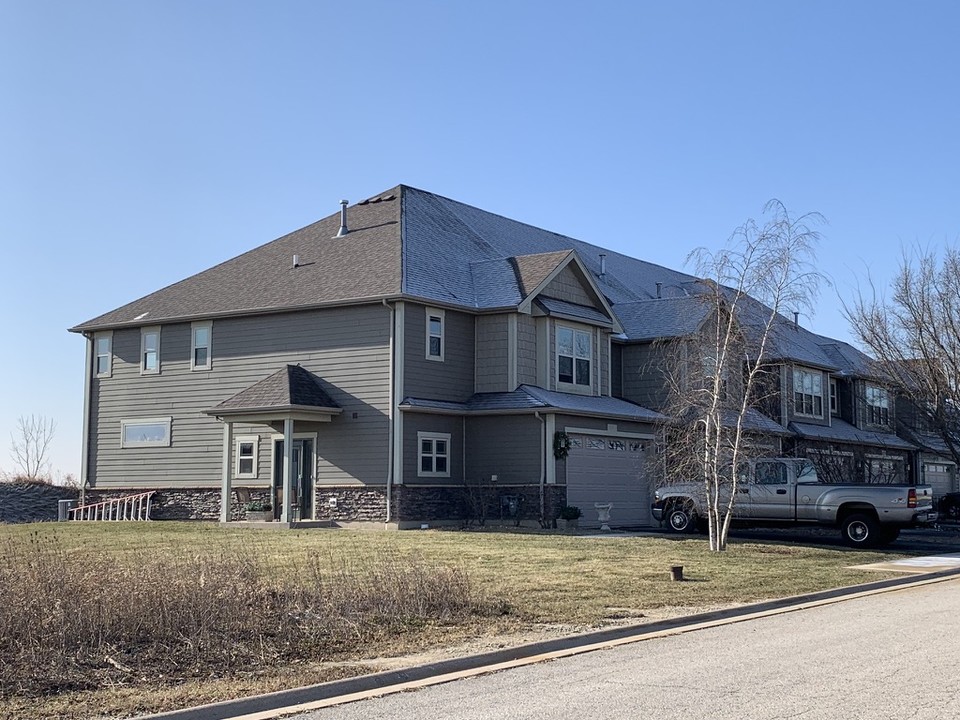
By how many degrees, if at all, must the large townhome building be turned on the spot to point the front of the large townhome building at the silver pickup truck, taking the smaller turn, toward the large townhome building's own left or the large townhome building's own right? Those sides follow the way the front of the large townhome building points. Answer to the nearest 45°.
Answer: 0° — it already faces it

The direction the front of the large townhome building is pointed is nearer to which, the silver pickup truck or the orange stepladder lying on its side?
the silver pickup truck

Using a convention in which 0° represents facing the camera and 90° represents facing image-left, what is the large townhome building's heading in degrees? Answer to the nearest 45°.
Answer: approximately 315°

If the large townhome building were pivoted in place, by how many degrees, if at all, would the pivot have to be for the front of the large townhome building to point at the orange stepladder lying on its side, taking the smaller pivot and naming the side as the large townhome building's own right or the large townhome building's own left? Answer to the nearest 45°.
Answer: approximately 135° to the large townhome building's own right
